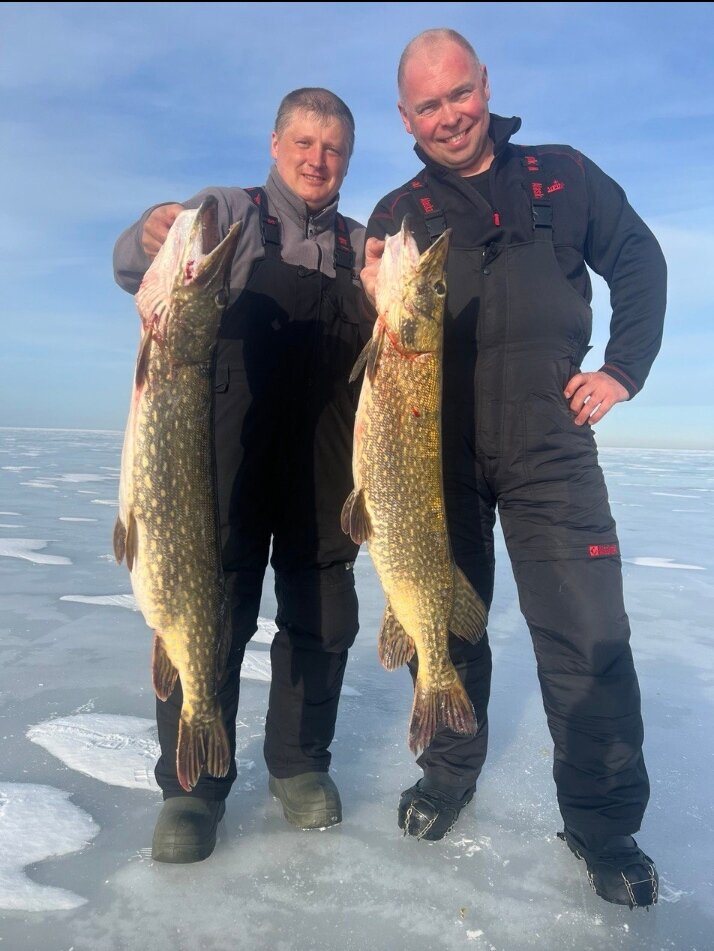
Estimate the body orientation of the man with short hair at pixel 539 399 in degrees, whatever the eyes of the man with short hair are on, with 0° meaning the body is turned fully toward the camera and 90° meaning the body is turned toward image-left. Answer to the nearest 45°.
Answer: approximately 0°

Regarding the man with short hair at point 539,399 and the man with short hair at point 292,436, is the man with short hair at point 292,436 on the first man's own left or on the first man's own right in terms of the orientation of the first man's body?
on the first man's own right
